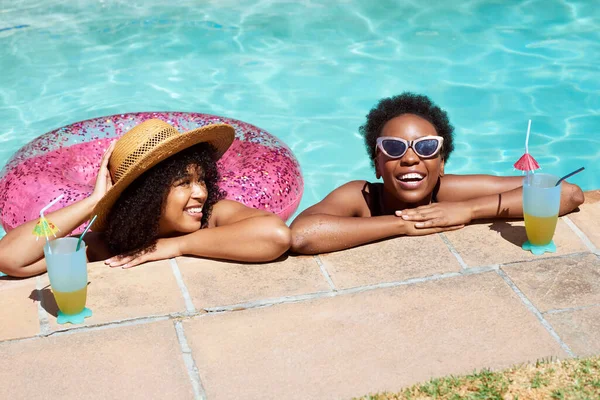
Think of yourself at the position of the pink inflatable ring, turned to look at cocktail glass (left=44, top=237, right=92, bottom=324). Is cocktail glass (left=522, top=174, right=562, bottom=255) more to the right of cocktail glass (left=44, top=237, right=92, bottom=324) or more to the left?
left

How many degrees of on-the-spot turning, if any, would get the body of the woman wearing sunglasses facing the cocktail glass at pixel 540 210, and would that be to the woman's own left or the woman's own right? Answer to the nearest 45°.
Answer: approximately 90° to the woman's own left

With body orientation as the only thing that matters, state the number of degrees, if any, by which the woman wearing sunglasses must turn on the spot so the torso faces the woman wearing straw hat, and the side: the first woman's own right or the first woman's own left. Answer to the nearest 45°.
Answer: approximately 45° to the first woman's own right

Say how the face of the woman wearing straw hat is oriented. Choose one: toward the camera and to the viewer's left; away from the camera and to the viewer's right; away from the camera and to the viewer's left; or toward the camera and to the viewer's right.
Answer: toward the camera and to the viewer's right

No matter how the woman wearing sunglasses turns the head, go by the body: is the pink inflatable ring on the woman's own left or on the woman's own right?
on the woman's own right

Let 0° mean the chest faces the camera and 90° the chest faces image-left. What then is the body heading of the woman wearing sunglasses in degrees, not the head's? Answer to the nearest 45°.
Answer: approximately 0°

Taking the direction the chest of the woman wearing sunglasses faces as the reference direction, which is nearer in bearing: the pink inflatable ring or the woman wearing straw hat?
the woman wearing straw hat
